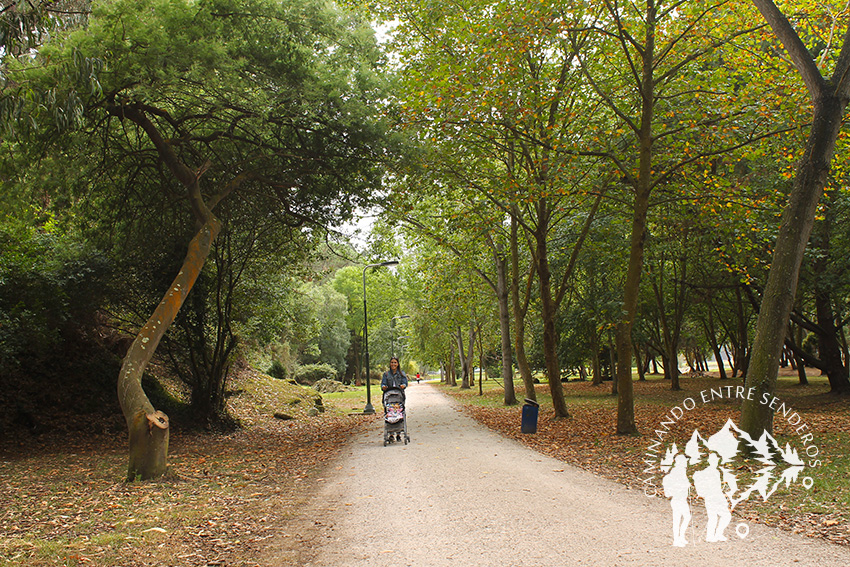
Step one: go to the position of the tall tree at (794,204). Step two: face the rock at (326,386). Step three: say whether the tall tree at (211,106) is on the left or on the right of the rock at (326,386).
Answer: left

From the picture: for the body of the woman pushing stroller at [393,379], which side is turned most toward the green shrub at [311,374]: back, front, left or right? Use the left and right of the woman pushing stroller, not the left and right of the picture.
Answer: back

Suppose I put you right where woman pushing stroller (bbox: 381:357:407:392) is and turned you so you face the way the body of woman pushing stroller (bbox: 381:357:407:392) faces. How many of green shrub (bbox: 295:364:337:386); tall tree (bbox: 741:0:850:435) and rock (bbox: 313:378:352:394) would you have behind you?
2

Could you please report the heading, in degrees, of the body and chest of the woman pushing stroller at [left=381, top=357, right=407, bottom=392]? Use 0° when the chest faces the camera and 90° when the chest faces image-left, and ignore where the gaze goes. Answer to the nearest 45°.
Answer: approximately 0°

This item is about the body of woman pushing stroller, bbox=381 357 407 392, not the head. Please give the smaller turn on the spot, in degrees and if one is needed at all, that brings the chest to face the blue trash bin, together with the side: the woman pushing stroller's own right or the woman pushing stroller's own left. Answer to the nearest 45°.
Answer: approximately 90° to the woman pushing stroller's own left

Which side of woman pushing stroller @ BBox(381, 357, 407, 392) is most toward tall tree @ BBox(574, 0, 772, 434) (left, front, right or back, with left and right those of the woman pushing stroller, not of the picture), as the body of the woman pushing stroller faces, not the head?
left

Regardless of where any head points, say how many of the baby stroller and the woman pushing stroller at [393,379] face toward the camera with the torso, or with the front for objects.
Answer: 2

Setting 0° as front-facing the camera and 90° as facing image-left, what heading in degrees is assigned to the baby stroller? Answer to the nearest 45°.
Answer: approximately 0°

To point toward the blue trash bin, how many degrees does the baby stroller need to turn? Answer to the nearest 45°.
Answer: approximately 90° to its left

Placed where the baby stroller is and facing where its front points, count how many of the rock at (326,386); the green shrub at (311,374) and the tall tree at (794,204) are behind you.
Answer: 2
